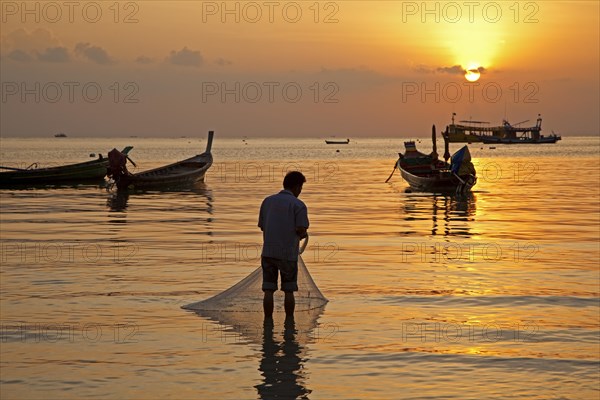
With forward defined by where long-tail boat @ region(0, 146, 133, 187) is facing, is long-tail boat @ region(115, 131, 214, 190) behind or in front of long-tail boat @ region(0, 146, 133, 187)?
in front

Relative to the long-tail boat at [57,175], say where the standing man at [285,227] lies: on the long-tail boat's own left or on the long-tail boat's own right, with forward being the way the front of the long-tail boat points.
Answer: on the long-tail boat's own right

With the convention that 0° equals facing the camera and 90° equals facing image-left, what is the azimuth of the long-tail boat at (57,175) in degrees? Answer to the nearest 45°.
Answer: approximately 270°

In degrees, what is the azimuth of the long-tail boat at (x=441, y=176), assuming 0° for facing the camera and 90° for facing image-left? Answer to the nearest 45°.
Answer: approximately 135°

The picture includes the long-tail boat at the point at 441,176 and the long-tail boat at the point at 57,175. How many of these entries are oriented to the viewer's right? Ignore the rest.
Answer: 1

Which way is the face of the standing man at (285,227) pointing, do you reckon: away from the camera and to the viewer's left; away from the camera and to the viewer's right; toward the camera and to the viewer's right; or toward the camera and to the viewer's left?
away from the camera and to the viewer's right

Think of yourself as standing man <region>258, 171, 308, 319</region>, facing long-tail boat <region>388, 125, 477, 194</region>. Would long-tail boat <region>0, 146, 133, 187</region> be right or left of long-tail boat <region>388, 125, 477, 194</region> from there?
left

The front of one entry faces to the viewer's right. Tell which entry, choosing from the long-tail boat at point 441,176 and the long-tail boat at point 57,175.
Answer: the long-tail boat at point 57,175

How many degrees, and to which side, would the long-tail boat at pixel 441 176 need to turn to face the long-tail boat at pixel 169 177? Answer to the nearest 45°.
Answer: approximately 45° to its left
